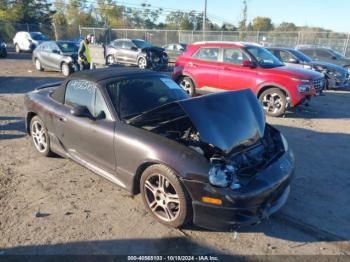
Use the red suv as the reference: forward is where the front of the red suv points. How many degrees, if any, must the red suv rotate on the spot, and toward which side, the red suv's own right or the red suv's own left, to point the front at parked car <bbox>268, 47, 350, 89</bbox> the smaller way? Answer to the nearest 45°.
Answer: approximately 90° to the red suv's own left

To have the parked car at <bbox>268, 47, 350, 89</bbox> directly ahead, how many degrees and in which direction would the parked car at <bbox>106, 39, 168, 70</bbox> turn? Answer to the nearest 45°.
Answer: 0° — it already faces it

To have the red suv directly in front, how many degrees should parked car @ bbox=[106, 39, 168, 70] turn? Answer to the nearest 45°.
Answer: approximately 45° to its right

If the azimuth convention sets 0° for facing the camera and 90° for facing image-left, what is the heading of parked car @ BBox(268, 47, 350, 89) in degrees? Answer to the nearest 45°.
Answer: approximately 315°

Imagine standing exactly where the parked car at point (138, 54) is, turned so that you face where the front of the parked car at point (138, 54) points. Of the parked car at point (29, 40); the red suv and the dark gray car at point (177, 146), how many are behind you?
1

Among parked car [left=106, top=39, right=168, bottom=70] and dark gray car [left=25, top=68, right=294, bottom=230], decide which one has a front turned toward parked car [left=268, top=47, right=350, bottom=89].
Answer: parked car [left=106, top=39, right=168, bottom=70]

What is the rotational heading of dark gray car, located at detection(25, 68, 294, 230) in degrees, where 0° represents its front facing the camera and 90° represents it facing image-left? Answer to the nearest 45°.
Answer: approximately 315°

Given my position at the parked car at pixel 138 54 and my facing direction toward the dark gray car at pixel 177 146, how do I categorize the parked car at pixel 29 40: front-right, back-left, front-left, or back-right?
back-right

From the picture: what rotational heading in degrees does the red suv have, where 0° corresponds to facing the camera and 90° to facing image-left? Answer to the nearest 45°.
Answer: approximately 315°

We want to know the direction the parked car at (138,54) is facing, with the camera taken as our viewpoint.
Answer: facing the viewer and to the right of the viewer

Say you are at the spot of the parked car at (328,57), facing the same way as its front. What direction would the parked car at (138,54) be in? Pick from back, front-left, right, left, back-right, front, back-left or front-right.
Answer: back-right

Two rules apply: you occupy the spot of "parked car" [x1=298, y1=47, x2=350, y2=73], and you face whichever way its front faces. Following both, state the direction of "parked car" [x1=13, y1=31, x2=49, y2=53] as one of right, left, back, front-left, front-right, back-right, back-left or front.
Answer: back-right
